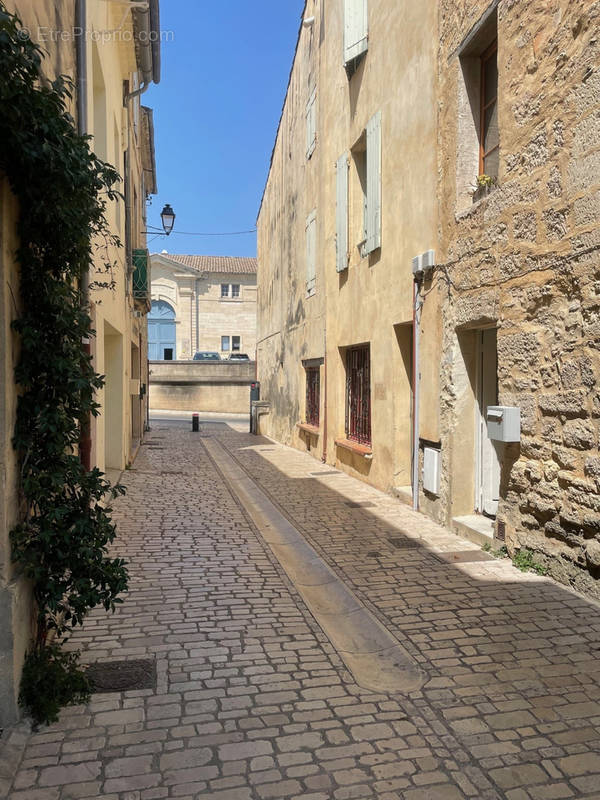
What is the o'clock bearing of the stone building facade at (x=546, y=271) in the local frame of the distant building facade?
The stone building facade is roughly at 12 o'clock from the distant building facade.

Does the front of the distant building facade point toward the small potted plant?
yes

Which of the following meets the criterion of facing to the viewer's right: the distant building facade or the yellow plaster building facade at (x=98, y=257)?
the yellow plaster building facade

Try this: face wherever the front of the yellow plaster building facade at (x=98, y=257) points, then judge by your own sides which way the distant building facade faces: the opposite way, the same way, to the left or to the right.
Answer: to the right

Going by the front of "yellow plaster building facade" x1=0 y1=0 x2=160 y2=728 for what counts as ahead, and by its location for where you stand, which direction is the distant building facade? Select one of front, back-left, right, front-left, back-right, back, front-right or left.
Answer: left

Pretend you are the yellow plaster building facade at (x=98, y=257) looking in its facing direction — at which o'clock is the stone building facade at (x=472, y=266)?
the stone building facade at (x=472, y=266) is roughly at 1 o'clock from the yellow plaster building facade at (x=98, y=257).

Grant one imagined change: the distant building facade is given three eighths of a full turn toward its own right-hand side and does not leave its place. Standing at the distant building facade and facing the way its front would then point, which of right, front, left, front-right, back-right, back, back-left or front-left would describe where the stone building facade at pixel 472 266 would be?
back-left

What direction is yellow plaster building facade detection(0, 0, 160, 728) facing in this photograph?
to the viewer's right

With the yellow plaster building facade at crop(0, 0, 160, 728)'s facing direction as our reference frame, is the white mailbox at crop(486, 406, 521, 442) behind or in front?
in front

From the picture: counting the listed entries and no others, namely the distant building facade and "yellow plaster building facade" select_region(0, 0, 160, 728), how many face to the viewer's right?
1

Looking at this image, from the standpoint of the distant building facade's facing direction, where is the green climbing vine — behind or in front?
in front

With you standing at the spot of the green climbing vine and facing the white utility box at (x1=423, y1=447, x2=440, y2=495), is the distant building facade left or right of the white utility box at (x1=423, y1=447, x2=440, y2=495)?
left

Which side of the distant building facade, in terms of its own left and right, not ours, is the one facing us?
front

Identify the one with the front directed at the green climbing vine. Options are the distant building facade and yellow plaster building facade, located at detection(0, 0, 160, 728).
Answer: the distant building facade
